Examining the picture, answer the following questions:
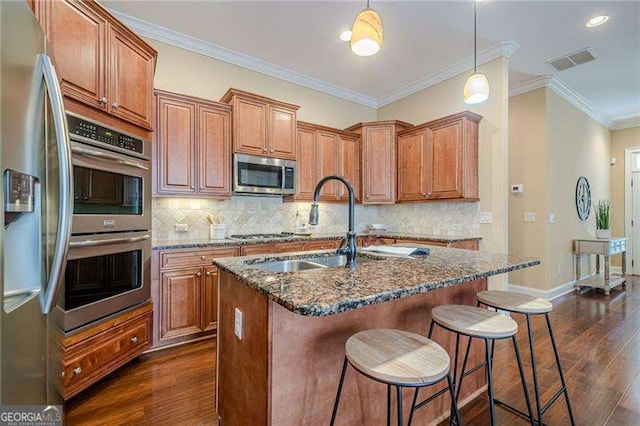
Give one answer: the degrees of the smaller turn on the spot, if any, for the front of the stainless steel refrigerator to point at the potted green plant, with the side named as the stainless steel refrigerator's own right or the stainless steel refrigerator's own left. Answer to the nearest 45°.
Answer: approximately 45° to the stainless steel refrigerator's own left

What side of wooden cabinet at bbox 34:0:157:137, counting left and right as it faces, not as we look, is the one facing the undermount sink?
front

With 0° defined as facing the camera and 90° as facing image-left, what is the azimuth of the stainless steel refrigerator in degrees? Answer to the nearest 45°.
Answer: approximately 315°

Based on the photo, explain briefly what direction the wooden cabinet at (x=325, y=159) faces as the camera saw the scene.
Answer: facing the viewer and to the right of the viewer

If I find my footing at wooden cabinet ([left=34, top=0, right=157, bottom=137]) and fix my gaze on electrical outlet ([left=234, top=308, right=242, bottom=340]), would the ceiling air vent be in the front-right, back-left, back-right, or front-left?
front-left

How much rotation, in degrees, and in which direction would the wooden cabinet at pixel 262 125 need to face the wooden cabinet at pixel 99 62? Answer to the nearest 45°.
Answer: approximately 90° to its right

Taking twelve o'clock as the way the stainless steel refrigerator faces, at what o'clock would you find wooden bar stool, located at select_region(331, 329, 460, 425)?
The wooden bar stool is roughly at 12 o'clock from the stainless steel refrigerator.

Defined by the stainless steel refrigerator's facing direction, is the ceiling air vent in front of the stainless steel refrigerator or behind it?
in front

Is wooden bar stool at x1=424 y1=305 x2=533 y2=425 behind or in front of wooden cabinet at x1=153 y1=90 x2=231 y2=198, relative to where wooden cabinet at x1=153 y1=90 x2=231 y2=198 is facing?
in front

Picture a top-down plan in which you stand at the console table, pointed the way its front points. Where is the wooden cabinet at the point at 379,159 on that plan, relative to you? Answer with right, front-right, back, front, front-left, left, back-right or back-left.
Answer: right

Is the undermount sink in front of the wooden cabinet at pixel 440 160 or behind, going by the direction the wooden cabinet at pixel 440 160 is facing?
in front

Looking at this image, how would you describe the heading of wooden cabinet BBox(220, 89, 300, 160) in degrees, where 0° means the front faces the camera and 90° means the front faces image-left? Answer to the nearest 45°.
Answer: approximately 315°
